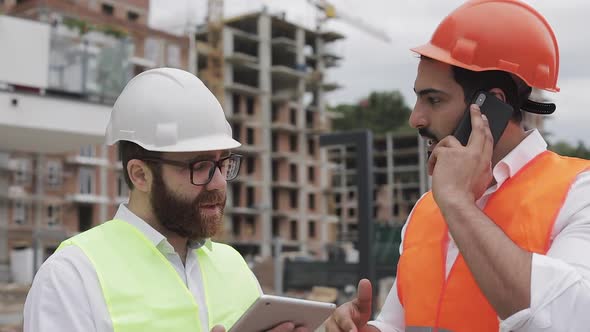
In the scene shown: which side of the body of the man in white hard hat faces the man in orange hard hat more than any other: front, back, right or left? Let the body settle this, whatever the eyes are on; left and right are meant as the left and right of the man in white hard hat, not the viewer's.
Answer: front

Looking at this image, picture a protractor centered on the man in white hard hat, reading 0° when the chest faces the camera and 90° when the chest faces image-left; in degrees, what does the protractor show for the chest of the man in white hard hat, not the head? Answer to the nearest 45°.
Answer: approximately 315°

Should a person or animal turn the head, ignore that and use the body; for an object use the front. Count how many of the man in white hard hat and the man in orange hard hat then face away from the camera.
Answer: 0

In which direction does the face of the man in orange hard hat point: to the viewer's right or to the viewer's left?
to the viewer's left

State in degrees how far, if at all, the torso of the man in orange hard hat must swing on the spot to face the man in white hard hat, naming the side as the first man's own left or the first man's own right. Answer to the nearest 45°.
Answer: approximately 45° to the first man's own right

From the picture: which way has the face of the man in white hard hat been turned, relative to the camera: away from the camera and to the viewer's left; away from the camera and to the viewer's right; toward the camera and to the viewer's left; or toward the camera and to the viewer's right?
toward the camera and to the viewer's right

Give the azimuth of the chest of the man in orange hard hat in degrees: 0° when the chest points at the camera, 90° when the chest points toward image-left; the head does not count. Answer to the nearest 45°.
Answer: approximately 45°
